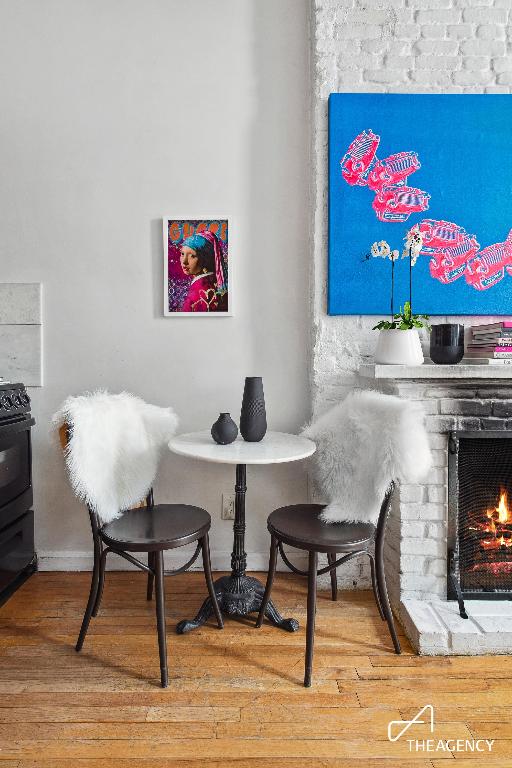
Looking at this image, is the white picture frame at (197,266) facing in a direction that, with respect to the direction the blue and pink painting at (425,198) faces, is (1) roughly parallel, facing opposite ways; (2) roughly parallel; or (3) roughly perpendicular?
roughly parallel

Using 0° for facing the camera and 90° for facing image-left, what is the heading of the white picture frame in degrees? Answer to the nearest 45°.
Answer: approximately 0°

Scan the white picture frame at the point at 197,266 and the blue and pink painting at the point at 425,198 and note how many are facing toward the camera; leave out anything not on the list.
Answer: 2

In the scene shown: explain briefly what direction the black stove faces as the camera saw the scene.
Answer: facing the viewer and to the right of the viewer

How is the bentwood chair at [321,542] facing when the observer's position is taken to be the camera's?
facing the viewer and to the left of the viewer

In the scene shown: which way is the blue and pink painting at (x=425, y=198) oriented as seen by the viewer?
toward the camera

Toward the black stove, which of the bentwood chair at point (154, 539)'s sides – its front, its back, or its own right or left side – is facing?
back

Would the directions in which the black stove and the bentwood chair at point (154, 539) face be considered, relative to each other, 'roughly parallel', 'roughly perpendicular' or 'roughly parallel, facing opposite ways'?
roughly parallel
